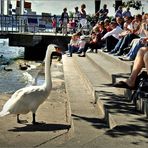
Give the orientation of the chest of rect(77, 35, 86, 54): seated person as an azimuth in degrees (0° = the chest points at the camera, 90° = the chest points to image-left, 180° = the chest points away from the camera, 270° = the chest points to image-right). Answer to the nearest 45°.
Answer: approximately 45°

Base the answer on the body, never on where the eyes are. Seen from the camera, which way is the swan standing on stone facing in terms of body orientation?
to the viewer's right

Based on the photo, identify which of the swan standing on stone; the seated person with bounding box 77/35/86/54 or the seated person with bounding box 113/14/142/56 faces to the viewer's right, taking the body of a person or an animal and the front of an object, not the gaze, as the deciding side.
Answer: the swan standing on stone

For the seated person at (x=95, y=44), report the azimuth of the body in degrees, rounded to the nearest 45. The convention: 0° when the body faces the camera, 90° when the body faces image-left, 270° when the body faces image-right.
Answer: approximately 45°

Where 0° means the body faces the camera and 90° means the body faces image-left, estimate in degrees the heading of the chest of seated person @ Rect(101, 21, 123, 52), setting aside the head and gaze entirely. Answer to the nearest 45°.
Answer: approximately 45°

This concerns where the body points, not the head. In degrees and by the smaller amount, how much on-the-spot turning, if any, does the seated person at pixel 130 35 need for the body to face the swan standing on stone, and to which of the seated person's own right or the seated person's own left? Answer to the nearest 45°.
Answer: approximately 45° to the seated person's own left
